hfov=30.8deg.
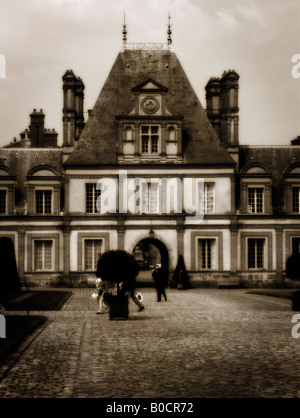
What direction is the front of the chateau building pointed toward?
toward the camera

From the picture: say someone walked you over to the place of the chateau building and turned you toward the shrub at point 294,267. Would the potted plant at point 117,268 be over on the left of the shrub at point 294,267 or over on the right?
right

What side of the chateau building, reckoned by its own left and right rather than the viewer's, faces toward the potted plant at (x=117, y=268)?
front

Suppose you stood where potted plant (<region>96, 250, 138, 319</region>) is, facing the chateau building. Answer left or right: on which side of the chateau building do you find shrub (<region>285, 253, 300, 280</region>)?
right

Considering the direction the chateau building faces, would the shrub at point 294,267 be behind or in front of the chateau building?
in front
